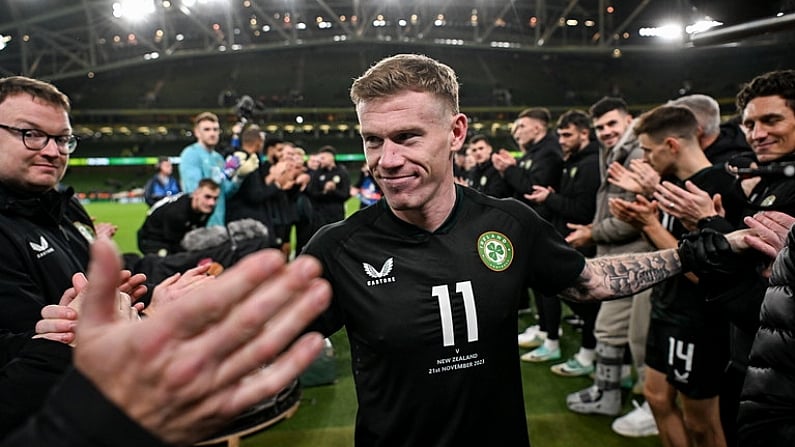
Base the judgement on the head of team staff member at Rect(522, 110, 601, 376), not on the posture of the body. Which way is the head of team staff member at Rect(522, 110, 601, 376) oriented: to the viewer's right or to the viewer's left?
to the viewer's left

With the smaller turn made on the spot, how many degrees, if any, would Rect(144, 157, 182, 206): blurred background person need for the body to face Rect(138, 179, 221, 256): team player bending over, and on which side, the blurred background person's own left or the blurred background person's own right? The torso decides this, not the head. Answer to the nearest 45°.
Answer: approximately 45° to the blurred background person's own right

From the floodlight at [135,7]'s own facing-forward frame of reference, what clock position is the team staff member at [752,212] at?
The team staff member is roughly at 12 o'clock from the floodlight.

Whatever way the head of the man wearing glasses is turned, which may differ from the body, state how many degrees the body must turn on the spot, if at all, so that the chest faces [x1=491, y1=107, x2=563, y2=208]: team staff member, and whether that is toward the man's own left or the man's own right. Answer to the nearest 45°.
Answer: approximately 45° to the man's own left

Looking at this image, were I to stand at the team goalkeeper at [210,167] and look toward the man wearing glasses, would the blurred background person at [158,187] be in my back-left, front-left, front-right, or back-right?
back-right

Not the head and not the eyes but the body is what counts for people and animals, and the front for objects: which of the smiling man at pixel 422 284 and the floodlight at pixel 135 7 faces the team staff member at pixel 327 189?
the floodlight

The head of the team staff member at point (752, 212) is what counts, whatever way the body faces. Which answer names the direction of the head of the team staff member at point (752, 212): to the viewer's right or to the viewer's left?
to the viewer's left

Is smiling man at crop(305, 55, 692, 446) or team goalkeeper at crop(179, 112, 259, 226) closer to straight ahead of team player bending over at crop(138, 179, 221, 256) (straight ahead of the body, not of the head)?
the smiling man

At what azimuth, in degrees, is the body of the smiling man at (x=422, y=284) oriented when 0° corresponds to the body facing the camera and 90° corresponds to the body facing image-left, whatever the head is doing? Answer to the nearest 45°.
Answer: approximately 0°

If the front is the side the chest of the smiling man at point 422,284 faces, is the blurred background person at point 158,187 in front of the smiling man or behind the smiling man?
behind

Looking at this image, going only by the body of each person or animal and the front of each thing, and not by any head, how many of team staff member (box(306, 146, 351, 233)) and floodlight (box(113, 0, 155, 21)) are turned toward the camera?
2

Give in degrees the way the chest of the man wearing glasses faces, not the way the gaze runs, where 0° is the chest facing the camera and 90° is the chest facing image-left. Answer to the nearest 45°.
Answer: approximately 315°
